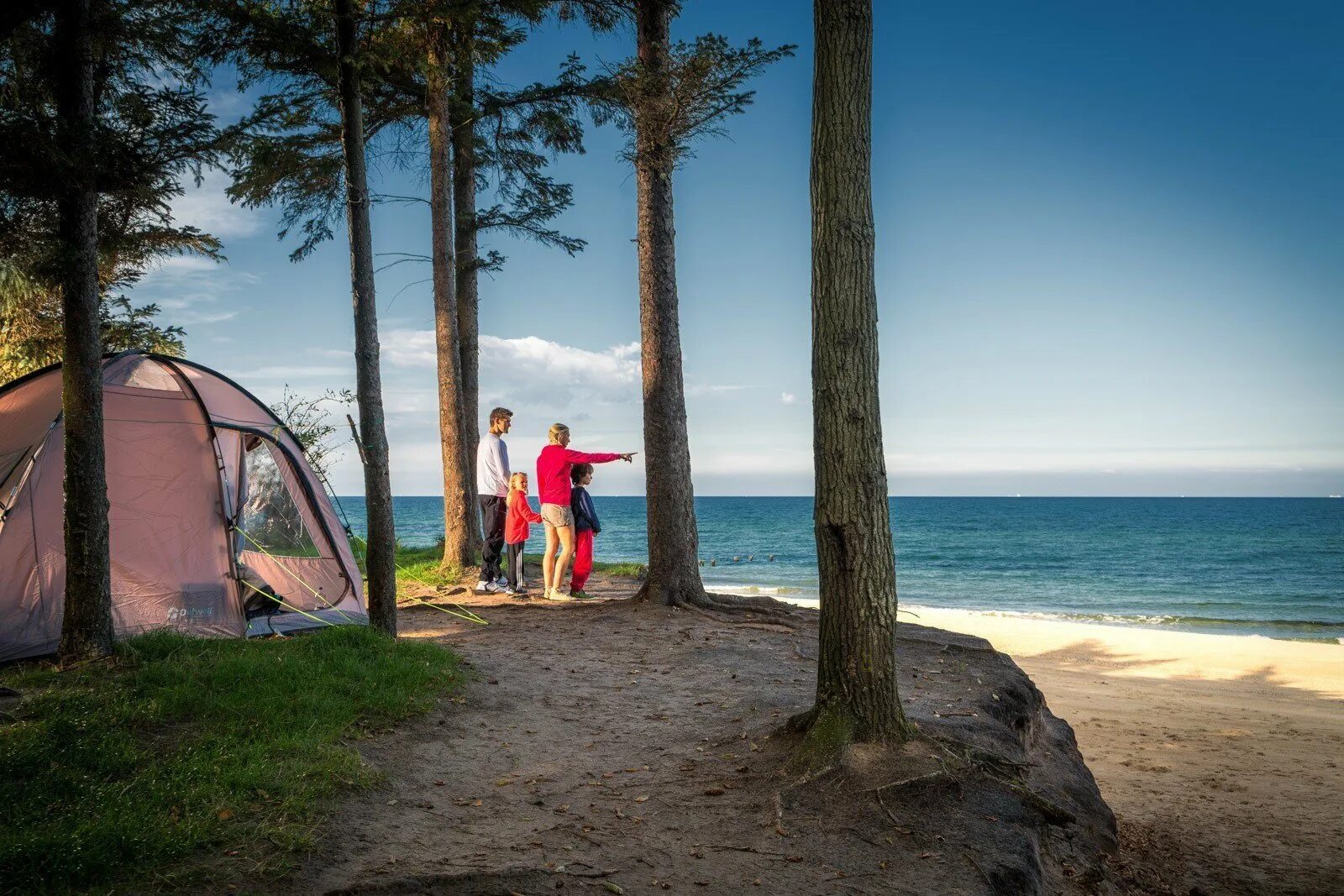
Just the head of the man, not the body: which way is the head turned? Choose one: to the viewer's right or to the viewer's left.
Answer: to the viewer's right

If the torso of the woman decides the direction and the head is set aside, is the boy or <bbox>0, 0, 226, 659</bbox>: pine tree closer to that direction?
the boy

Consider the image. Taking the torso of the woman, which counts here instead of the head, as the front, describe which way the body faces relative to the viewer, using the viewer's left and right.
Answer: facing away from the viewer and to the right of the viewer

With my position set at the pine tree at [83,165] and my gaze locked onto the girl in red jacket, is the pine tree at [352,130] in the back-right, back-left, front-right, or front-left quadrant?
front-right

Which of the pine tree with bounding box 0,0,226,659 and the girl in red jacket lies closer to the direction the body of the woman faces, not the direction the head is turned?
the girl in red jacket

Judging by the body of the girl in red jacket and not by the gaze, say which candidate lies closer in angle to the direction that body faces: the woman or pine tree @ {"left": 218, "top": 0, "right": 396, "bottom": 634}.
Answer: the woman

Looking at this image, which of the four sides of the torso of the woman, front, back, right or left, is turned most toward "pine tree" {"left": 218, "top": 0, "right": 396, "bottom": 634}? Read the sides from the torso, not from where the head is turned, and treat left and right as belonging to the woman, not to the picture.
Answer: back

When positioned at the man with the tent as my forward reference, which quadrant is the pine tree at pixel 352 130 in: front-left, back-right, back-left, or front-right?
front-left

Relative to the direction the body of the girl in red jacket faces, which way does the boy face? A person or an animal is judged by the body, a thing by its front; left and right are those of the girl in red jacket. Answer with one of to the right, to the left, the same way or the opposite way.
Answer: the same way
